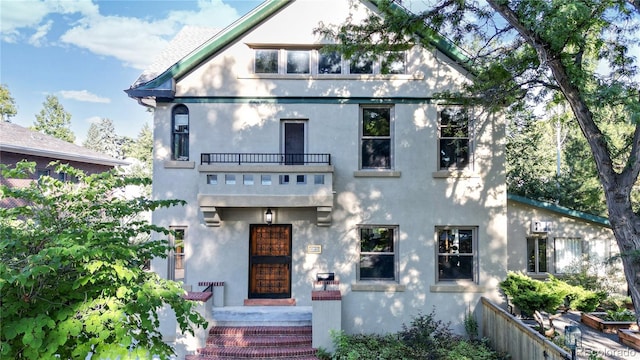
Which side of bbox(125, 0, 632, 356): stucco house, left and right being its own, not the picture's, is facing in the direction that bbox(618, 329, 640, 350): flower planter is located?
left

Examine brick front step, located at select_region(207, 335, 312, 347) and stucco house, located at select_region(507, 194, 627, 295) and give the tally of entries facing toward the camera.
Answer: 2

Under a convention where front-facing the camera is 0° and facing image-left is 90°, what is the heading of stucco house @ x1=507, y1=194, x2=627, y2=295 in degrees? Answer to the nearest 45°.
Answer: approximately 0°

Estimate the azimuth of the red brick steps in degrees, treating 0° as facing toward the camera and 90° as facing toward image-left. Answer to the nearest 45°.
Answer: approximately 0°

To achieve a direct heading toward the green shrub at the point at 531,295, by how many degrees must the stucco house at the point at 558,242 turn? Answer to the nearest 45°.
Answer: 0° — it already faces it
